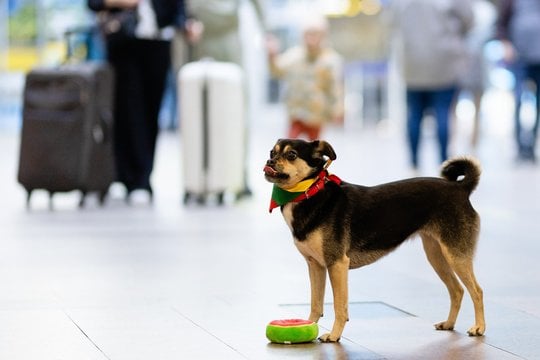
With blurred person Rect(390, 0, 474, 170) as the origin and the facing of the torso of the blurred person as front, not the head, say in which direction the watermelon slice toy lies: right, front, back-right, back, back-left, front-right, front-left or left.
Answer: back

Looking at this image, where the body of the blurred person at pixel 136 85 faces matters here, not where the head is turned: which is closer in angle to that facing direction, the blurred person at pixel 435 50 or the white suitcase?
the white suitcase

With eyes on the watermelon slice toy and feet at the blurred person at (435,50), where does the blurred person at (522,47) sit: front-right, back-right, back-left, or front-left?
back-left

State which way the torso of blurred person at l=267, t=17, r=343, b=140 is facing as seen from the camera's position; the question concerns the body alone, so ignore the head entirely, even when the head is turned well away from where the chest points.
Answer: toward the camera

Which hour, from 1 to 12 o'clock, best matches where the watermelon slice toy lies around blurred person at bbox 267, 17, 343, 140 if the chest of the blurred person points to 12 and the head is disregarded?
The watermelon slice toy is roughly at 12 o'clock from the blurred person.

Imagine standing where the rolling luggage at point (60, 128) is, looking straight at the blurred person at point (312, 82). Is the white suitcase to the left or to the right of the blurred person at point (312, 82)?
right

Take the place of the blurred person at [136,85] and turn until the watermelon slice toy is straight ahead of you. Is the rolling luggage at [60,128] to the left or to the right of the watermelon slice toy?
right

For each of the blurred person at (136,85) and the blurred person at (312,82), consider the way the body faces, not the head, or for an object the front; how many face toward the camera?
2

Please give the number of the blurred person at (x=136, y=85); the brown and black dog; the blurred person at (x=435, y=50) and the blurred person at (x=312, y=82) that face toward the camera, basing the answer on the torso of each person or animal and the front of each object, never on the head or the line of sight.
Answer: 2

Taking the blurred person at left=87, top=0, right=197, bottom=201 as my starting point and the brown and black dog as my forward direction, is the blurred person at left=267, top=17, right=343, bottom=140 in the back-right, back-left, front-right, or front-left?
back-left

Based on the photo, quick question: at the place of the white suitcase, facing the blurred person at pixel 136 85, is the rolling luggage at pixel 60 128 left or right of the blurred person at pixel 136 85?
left

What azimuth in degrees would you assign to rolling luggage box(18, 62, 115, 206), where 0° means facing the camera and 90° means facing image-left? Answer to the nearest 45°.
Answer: approximately 45°

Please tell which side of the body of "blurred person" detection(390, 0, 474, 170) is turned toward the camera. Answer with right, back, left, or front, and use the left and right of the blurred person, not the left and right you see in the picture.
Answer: back

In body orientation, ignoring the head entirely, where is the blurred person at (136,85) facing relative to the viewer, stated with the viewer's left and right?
facing the viewer

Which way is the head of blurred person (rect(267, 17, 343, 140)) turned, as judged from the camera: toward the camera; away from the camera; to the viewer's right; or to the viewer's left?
toward the camera

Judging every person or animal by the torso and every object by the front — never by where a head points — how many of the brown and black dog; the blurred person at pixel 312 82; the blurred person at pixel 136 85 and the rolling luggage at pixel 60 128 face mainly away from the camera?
0

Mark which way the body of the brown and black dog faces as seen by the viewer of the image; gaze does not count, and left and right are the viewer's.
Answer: facing to the left of the viewer

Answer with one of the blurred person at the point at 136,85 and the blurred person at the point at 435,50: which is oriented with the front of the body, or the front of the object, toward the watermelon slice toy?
the blurred person at the point at 136,85

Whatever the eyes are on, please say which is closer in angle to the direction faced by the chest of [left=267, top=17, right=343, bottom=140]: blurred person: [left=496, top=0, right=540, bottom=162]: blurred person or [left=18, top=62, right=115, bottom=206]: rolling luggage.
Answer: the rolling luggage
